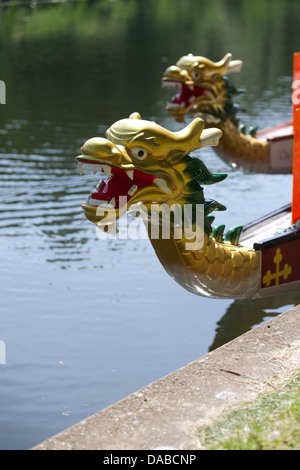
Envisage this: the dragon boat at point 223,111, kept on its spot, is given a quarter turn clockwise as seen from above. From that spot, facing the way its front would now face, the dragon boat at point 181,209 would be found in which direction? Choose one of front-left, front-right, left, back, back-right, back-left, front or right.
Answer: back

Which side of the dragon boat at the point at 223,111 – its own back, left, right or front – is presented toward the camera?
left
